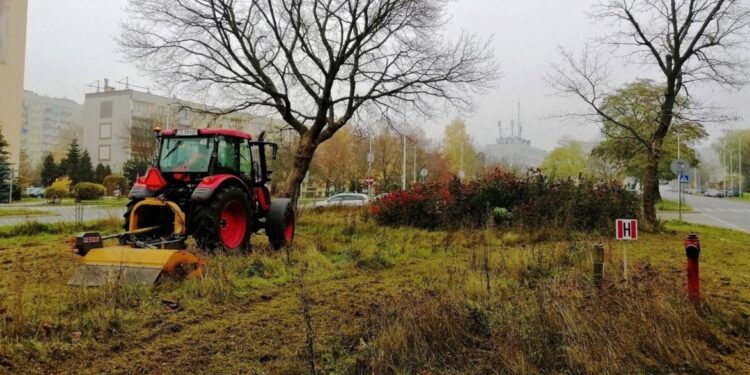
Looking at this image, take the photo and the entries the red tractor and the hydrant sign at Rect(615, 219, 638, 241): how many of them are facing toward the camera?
1

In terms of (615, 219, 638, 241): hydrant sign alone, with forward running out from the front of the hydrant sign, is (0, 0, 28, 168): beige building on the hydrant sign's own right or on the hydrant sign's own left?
on the hydrant sign's own right

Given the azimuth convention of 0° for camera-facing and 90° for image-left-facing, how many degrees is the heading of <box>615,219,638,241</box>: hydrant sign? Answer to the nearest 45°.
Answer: approximately 0°

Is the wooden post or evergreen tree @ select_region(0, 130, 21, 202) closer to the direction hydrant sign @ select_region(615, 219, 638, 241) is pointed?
the wooden post

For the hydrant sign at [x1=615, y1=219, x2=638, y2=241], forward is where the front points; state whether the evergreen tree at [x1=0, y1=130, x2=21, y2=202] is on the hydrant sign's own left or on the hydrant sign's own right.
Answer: on the hydrant sign's own right

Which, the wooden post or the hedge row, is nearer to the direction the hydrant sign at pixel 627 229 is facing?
the wooden post
